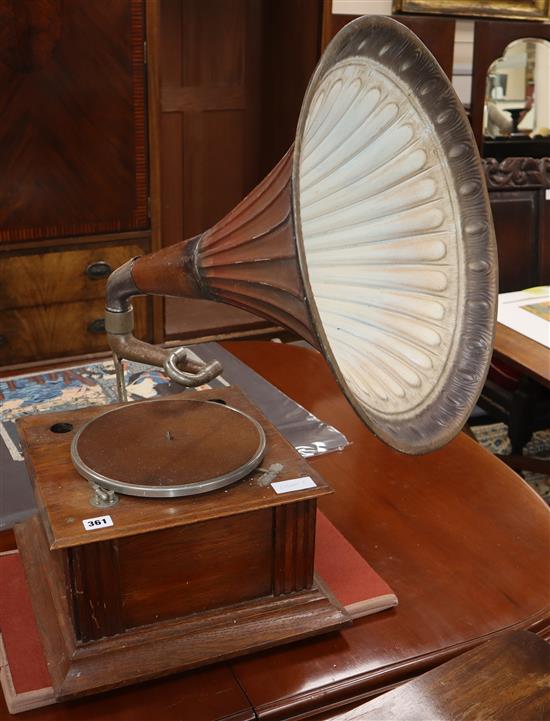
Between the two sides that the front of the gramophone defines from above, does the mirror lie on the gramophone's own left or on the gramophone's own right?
on the gramophone's own left

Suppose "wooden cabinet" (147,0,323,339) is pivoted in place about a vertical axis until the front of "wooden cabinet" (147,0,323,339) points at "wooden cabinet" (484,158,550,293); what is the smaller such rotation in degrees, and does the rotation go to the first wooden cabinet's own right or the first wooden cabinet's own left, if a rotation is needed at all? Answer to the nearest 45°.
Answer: approximately 45° to the first wooden cabinet's own left

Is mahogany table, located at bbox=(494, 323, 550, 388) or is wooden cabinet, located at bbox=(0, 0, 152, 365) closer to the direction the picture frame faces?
the mahogany table

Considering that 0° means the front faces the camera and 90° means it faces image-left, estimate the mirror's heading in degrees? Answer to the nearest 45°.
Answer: approximately 0°

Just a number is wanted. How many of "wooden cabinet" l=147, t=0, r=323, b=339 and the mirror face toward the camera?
2
